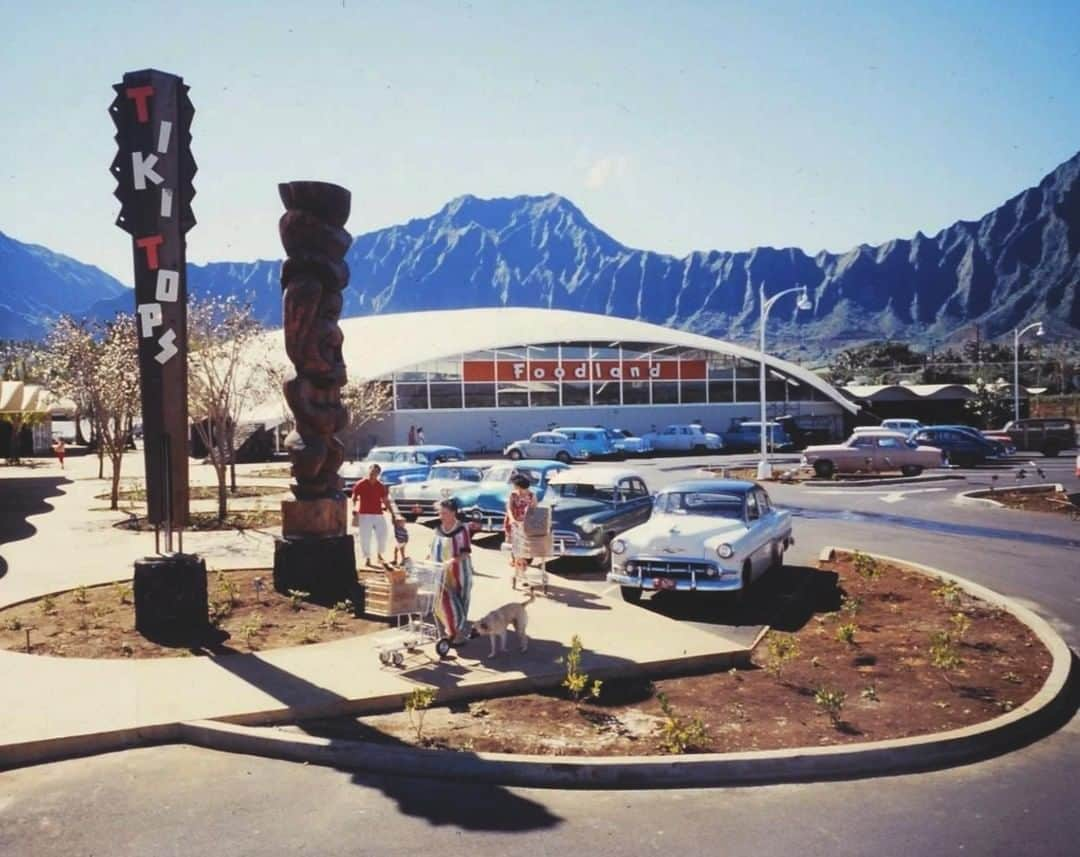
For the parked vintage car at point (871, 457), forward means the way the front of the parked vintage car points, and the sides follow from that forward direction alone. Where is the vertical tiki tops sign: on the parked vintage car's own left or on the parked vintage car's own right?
on the parked vintage car's own left

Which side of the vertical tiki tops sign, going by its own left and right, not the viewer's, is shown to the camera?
front

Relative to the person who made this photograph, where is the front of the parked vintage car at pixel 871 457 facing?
facing to the left of the viewer

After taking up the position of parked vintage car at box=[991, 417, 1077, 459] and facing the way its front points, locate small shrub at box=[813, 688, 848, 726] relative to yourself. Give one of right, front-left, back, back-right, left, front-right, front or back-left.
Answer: left

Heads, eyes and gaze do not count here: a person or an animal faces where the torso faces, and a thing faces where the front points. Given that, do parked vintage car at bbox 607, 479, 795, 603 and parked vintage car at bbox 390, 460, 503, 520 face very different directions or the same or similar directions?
same or similar directions

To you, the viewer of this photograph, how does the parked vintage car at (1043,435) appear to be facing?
facing to the left of the viewer

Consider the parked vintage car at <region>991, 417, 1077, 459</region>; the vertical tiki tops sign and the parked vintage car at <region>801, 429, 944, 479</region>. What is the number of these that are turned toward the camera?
1

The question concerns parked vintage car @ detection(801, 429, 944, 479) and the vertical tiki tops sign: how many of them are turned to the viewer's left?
1

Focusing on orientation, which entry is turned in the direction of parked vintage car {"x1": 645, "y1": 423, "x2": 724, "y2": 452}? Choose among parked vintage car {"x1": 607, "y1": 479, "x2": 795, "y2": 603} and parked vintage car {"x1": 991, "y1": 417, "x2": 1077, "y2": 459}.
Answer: parked vintage car {"x1": 991, "y1": 417, "x2": 1077, "y2": 459}

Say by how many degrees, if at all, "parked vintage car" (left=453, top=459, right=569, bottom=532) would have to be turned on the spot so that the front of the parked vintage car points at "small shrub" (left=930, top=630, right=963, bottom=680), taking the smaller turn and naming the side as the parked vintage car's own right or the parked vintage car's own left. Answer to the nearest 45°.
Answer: approximately 90° to the parked vintage car's own left

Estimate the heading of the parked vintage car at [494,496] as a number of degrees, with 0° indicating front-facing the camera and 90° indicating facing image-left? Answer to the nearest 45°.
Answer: approximately 45°

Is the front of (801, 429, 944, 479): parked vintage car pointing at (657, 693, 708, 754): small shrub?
no

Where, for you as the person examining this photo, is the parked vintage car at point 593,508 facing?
facing the viewer and to the left of the viewer

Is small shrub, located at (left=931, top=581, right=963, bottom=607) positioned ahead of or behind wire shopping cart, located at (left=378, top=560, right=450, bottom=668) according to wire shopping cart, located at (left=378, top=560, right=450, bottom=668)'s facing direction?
behind

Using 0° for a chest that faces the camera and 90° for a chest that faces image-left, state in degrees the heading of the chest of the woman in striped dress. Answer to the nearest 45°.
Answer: approximately 45°
